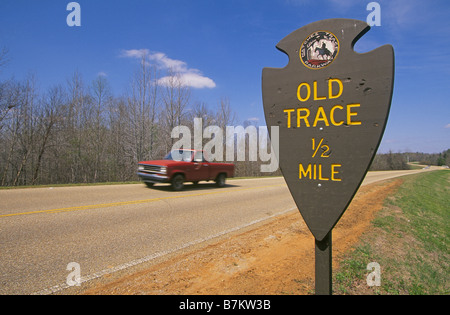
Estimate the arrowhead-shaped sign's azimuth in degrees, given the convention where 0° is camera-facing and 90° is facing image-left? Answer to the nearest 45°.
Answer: approximately 0°

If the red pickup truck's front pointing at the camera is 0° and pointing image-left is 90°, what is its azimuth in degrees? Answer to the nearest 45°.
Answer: approximately 45°

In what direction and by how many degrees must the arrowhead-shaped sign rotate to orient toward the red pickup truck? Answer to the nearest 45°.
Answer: approximately 135° to its right
